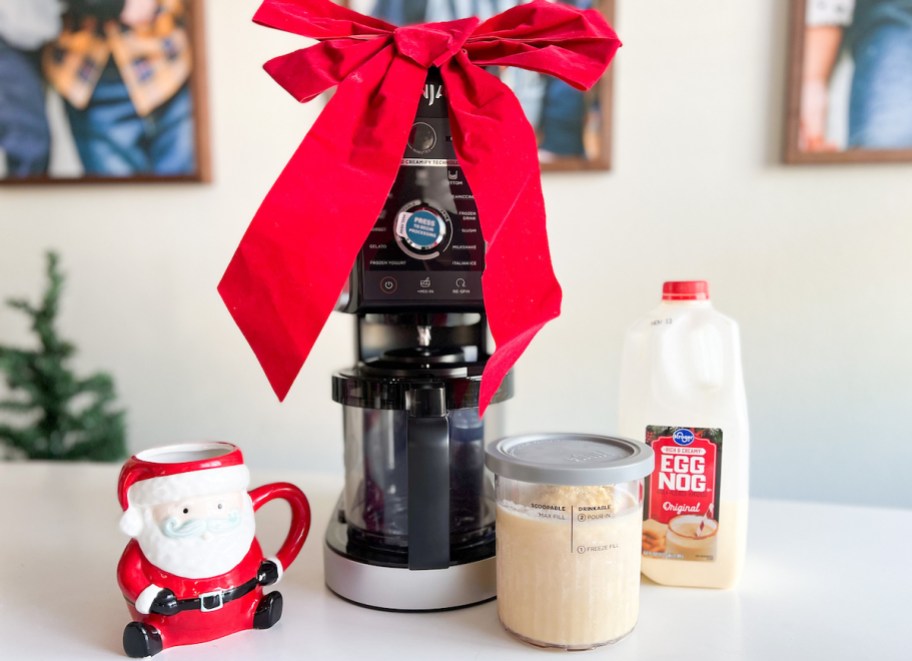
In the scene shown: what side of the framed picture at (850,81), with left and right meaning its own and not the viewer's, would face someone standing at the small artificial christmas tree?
right

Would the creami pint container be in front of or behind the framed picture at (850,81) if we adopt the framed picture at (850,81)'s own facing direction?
in front

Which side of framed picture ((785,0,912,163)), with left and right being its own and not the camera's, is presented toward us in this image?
front

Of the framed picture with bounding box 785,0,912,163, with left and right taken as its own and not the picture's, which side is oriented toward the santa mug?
front

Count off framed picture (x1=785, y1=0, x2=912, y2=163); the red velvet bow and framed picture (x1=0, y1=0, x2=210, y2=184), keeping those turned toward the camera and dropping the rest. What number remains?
3

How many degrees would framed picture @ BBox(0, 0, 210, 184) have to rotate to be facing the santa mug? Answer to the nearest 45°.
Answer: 0° — it already faces it

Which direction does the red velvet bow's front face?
toward the camera

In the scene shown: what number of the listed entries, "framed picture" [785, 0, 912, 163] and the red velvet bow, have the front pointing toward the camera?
2

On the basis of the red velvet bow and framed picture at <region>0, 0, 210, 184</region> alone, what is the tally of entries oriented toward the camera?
2

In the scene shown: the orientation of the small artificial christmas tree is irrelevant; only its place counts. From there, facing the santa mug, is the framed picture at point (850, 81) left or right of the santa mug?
left
